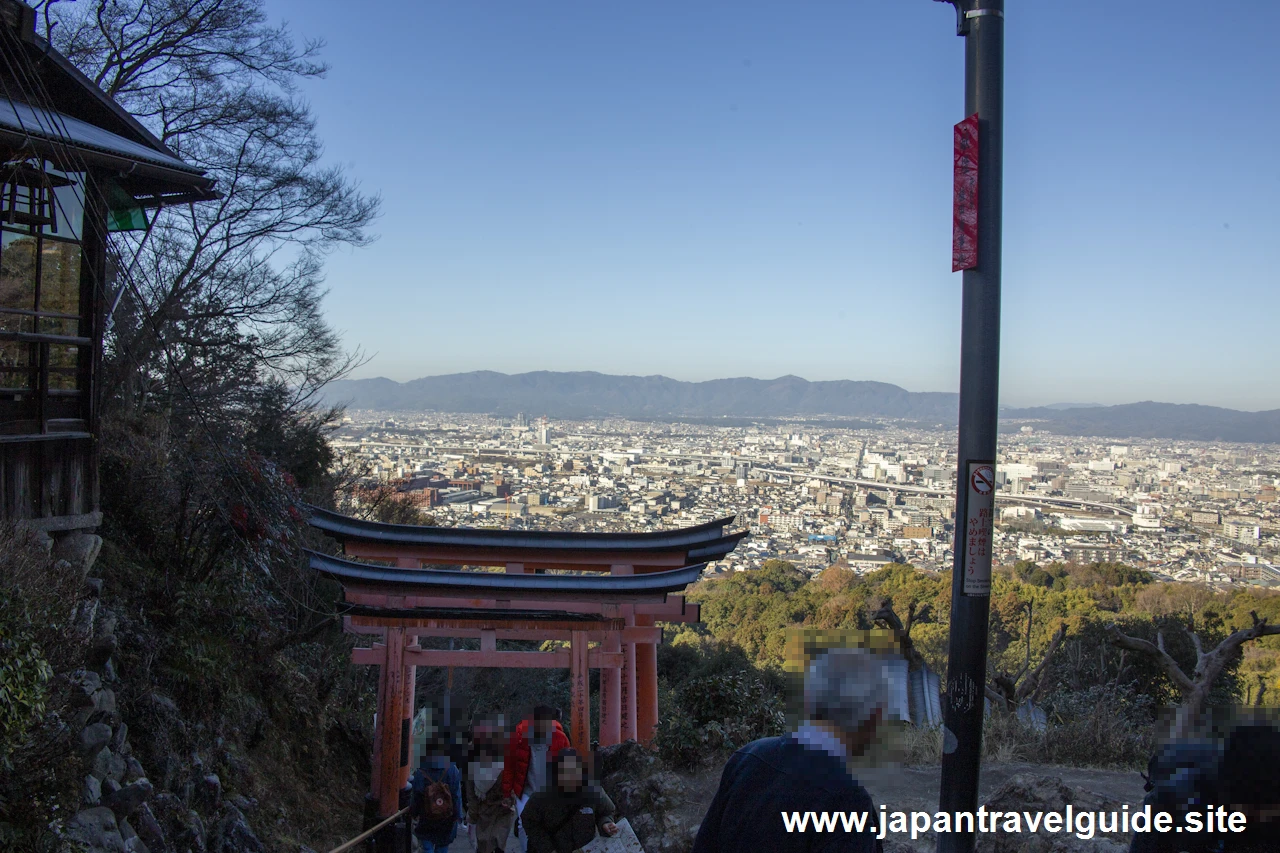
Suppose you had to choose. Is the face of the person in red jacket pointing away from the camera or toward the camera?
toward the camera

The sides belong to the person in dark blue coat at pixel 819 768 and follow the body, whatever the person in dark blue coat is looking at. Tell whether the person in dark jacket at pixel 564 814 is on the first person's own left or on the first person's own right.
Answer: on the first person's own left

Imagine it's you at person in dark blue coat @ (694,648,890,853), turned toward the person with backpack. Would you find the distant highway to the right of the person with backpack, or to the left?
right

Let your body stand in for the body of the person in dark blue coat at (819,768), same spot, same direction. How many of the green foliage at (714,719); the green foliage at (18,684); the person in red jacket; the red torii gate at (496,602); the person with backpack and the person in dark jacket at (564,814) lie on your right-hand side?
0

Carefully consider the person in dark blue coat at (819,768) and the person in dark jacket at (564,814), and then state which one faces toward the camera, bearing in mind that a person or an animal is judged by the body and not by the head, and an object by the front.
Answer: the person in dark jacket

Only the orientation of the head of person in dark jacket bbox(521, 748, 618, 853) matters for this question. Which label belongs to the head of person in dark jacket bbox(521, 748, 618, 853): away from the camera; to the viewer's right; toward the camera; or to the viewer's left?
toward the camera

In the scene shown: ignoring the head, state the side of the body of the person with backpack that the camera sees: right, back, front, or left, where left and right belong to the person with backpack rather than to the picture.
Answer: back

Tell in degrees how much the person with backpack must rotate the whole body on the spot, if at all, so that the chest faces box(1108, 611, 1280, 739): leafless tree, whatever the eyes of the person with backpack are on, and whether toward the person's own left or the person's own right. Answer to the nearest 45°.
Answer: approximately 90° to the person's own right

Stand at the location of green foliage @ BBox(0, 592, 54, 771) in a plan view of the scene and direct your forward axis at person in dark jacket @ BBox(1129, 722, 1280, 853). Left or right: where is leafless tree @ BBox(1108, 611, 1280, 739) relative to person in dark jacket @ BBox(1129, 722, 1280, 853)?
left

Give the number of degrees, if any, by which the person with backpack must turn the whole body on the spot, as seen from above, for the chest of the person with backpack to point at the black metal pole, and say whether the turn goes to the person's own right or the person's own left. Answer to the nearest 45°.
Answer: approximately 135° to the person's own right

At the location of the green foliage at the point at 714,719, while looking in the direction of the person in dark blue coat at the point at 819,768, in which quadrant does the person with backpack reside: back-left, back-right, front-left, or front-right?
front-right

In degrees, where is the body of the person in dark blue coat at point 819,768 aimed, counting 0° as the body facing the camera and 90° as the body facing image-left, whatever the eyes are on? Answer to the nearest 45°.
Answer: approximately 225°

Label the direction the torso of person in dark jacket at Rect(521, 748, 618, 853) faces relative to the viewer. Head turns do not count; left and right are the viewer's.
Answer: facing the viewer

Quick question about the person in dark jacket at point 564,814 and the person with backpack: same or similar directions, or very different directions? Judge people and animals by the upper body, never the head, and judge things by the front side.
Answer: very different directions

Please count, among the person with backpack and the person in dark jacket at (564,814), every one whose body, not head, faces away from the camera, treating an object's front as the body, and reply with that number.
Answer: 1
